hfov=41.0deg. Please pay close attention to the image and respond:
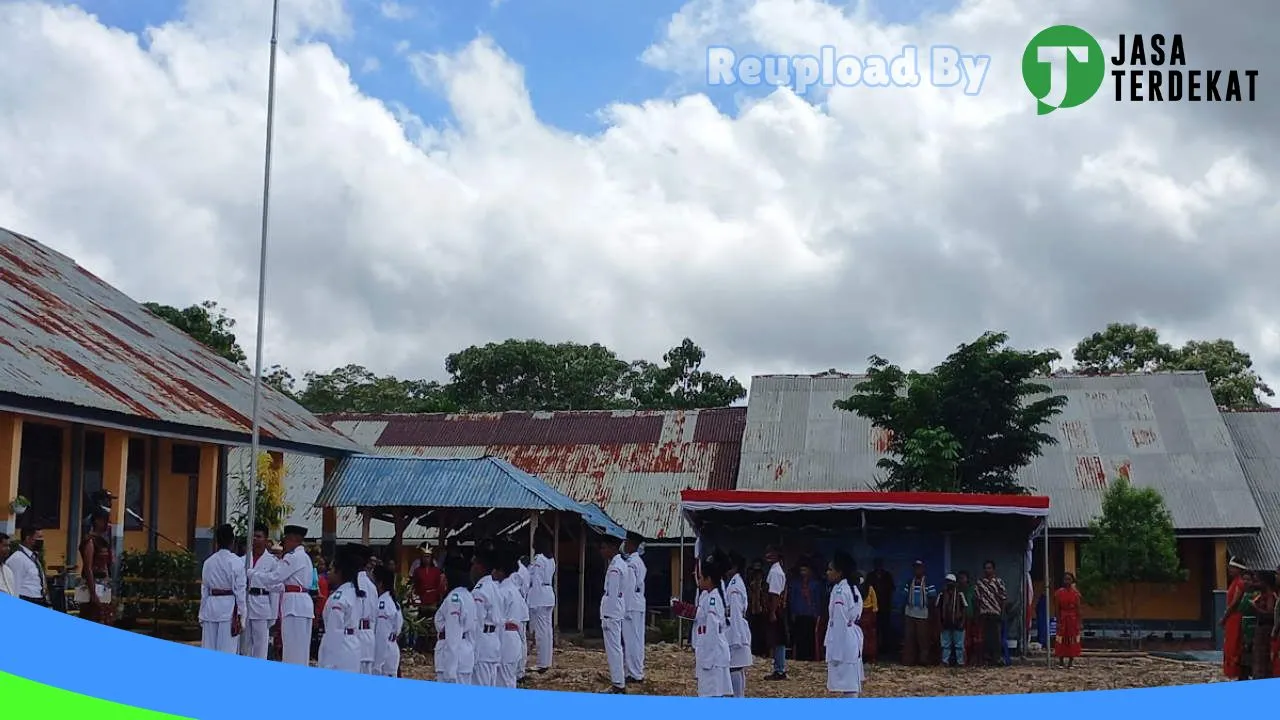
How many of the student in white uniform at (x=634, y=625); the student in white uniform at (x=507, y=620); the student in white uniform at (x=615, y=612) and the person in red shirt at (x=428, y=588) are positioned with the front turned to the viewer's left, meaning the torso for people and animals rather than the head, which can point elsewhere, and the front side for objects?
3

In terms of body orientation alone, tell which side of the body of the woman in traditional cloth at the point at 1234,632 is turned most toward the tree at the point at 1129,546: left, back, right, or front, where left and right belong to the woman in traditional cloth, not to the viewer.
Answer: right

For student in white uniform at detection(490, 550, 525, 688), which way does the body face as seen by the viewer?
to the viewer's left

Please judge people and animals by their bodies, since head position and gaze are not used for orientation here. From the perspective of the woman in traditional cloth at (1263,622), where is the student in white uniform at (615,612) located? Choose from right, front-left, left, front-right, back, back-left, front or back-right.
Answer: front

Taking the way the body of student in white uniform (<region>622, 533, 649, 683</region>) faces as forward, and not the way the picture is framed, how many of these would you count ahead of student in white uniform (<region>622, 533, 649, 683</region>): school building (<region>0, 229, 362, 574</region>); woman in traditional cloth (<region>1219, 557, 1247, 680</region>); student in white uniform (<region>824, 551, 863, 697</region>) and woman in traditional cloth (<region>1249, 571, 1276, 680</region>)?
1

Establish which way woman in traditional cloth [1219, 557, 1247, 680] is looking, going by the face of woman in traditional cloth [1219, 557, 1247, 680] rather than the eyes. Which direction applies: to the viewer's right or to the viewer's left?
to the viewer's left

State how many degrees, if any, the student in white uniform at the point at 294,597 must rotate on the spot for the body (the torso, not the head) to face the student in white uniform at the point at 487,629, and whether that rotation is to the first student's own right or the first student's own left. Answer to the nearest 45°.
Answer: approximately 135° to the first student's own left

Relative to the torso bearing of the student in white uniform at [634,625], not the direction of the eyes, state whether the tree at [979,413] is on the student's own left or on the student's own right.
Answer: on the student's own right

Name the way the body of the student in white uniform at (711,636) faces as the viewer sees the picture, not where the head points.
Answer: to the viewer's left

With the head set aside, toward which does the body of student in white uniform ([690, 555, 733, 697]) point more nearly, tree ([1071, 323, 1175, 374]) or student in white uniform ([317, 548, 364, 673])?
the student in white uniform

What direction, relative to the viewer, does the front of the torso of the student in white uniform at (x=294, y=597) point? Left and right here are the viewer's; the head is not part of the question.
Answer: facing to the left of the viewer

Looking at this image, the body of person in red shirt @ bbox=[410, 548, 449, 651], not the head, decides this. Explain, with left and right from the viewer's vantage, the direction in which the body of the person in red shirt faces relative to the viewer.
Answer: facing the viewer

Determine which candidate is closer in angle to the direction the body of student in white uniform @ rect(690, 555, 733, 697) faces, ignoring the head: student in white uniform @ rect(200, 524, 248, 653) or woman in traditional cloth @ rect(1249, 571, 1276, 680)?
the student in white uniform

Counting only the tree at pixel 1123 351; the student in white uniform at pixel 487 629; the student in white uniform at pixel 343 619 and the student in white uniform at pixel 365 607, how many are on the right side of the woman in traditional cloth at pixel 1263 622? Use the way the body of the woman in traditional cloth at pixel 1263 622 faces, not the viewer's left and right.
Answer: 1

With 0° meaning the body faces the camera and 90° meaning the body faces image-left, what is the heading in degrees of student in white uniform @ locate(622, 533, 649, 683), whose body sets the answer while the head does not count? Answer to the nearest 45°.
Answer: approximately 90°

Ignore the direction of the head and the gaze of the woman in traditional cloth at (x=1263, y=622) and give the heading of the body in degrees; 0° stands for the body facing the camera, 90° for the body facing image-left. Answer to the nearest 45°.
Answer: approximately 90°
